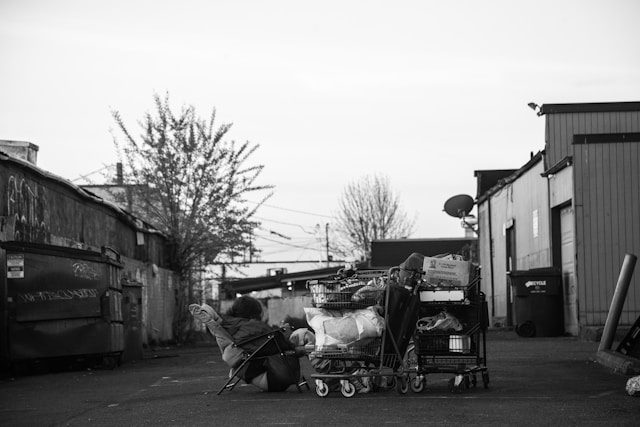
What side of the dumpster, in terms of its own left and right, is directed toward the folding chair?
front

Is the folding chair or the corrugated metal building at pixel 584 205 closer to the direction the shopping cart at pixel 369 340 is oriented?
the folding chair

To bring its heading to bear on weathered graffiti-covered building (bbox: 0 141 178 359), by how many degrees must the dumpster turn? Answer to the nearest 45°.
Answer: approximately 180°

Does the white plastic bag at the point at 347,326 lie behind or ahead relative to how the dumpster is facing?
ahead

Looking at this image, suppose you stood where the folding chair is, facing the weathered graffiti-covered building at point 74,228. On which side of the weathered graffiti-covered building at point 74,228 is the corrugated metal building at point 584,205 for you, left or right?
right

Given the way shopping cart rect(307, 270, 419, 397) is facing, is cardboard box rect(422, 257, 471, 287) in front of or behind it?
behind

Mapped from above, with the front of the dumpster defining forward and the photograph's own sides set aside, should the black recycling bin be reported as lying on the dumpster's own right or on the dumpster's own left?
on the dumpster's own left

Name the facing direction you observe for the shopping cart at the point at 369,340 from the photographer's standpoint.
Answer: facing the viewer and to the left of the viewer

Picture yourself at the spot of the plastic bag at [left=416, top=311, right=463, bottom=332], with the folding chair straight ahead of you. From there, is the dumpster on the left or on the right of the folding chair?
right

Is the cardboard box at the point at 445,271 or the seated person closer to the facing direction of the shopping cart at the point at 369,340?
the seated person
